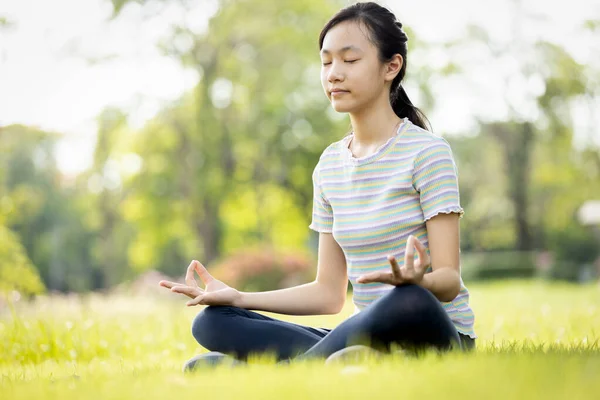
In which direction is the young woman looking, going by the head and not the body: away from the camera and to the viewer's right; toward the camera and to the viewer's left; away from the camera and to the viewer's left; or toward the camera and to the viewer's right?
toward the camera and to the viewer's left

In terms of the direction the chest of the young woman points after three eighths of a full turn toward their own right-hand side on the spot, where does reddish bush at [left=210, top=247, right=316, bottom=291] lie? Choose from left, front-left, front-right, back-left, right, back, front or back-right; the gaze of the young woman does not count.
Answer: front

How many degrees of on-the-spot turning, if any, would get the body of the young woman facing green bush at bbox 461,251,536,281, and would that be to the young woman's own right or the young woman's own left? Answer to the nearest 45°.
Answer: approximately 135° to the young woman's own right

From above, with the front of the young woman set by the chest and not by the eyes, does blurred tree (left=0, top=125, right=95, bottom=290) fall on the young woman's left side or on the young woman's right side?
on the young woman's right side

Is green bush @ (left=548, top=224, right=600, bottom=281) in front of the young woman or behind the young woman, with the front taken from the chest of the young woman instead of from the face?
behind
